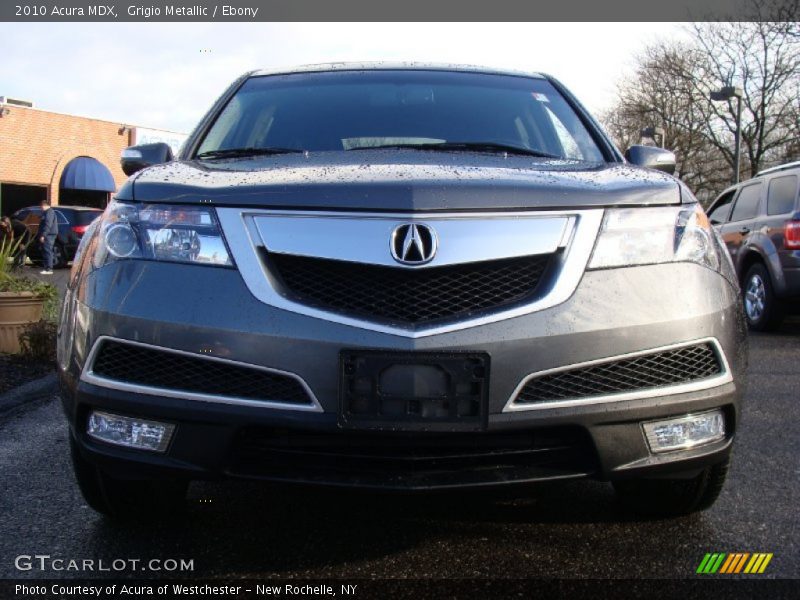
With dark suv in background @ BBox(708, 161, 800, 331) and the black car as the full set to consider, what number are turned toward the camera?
0

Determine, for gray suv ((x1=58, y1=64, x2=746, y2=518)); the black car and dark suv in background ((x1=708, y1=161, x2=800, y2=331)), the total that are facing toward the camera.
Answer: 1

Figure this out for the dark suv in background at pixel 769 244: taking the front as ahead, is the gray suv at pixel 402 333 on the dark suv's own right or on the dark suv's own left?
on the dark suv's own left

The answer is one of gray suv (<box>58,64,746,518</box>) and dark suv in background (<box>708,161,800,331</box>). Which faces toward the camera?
the gray suv

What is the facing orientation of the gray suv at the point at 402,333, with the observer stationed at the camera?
facing the viewer

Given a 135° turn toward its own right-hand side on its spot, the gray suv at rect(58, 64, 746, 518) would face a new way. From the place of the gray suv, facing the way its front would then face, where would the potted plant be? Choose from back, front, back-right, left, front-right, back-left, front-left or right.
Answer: front

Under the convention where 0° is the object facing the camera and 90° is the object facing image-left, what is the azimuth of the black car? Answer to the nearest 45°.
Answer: approximately 135°

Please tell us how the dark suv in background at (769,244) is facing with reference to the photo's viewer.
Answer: facing away from the viewer and to the left of the viewer

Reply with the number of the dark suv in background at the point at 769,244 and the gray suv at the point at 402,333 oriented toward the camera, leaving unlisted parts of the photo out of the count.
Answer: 1

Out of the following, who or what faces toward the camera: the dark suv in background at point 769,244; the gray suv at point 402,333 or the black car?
the gray suv

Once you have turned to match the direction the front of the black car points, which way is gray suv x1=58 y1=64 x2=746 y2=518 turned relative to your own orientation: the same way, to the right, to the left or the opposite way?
to the left

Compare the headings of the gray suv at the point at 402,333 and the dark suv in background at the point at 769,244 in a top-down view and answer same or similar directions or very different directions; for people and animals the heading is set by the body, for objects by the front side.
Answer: very different directions

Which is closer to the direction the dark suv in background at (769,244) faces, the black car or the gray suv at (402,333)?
the black car

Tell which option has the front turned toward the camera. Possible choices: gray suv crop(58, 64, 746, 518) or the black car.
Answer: the gray suv

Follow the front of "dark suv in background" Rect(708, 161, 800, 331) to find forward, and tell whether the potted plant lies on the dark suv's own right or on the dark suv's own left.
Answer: on the dark suv's own left

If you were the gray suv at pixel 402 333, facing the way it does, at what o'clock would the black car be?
The black car is roughly at 5 o'clock from the gray suv.

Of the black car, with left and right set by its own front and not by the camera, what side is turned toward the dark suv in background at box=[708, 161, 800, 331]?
back
